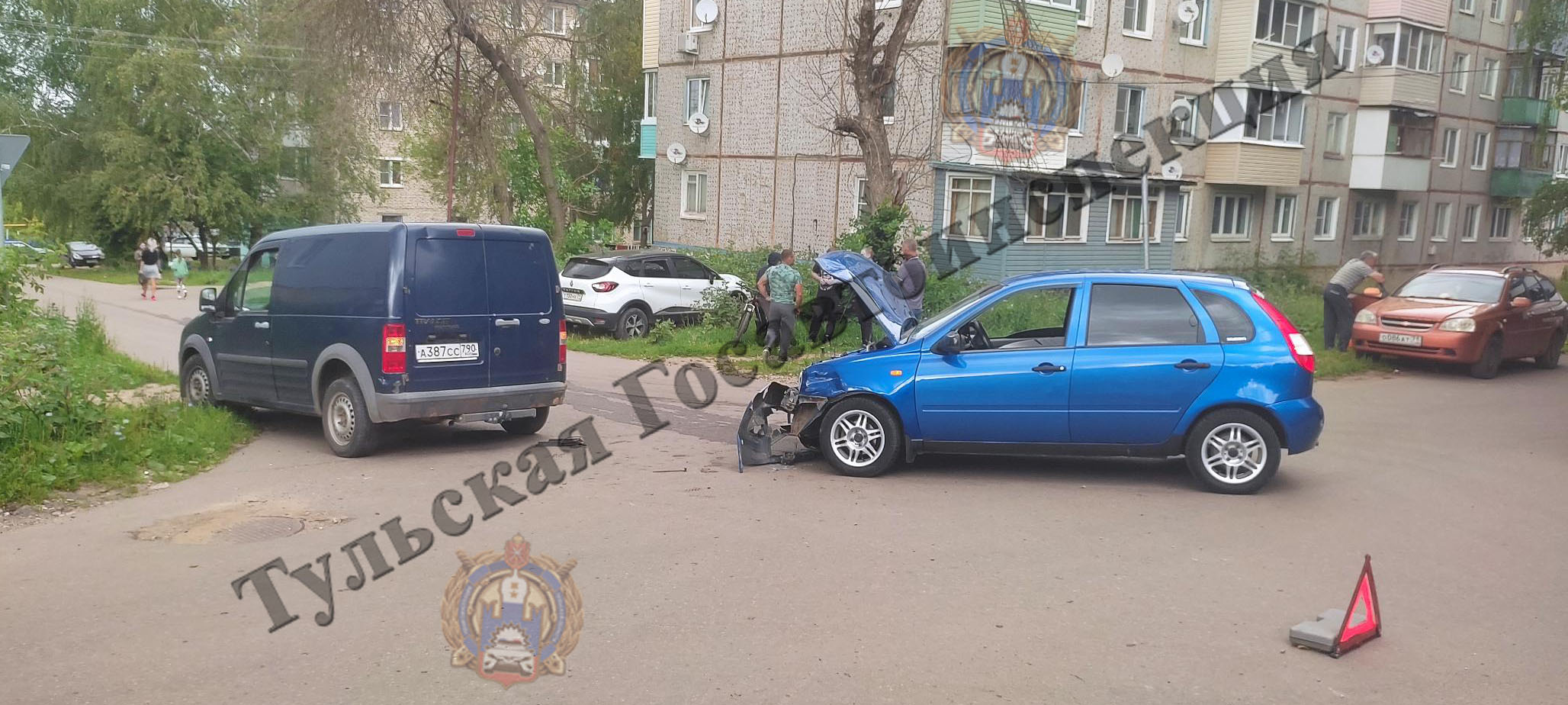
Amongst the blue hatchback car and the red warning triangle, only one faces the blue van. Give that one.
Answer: the blue hatchback car

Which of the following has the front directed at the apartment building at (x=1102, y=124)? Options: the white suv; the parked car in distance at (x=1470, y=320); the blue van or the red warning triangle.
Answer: the white suv

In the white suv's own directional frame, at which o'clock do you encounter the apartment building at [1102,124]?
The apartment building is roughly at 12 o'clock from the white suv.

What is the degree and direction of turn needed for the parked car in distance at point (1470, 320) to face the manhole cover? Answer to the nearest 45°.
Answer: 0° — it already faces it

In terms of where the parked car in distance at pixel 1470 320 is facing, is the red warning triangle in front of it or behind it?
in front

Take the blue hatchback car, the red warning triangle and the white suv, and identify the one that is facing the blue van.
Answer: the blue hatchback car

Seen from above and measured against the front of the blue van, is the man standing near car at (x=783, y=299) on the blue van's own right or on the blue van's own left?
on the blue van's own right

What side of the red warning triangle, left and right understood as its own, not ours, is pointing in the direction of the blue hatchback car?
back

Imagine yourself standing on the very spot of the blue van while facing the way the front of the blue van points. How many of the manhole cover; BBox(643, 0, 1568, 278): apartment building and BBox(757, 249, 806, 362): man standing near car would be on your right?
2

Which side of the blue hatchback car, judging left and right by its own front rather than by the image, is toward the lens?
left

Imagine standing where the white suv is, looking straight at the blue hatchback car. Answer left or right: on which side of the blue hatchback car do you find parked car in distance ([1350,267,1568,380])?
left

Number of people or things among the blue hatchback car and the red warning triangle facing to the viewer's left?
1

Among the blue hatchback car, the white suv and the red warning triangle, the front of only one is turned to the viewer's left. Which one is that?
the blue hatchback car

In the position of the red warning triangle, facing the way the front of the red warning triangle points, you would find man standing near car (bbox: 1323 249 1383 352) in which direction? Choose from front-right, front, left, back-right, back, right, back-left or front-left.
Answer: back-left
